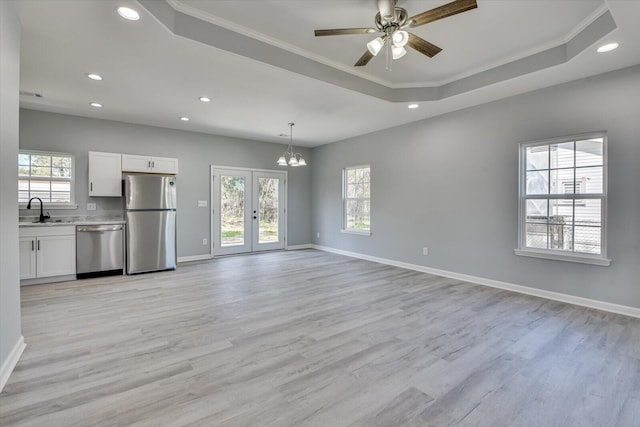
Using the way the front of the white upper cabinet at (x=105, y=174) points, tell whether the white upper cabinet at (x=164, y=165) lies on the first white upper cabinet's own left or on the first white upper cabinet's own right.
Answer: on the first white upper cabinet's own left

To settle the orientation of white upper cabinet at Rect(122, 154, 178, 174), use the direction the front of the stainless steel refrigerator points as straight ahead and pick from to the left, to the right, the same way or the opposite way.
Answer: the same way

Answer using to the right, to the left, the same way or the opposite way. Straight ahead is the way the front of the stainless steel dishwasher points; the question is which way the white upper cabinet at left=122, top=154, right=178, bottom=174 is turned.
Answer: the same way

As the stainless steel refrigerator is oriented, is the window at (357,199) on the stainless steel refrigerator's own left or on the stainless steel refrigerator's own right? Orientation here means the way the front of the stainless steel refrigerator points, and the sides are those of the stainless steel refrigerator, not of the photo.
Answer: on the stainless steel refrigerator's own left

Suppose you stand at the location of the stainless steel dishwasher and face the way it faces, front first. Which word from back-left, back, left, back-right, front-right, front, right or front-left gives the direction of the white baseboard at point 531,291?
front-left

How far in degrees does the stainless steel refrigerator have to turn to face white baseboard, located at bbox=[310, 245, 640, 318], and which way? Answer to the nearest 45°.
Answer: approximately 45° to its left

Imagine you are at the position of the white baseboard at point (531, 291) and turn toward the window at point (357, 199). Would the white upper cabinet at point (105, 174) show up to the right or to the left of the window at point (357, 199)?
left

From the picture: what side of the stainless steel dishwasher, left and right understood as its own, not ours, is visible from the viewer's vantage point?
front

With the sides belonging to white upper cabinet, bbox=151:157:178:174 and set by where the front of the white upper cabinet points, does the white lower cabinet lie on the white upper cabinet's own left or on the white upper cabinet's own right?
on the white upper cabinet's own right

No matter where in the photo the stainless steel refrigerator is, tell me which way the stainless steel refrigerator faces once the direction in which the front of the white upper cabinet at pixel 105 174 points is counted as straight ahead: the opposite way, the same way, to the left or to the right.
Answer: the same way

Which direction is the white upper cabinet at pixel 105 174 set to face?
toward the camera

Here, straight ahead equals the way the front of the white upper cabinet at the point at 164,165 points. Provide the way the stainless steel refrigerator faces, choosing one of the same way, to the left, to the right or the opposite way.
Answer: the same way

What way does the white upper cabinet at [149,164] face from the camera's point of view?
toward the camera

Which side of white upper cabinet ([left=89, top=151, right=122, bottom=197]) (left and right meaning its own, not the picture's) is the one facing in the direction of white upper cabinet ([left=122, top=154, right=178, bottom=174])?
left

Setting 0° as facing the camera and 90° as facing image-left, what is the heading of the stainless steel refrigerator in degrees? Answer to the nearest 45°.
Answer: approximately 0°

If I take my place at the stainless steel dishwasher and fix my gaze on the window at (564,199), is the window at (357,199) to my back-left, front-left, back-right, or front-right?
front-left

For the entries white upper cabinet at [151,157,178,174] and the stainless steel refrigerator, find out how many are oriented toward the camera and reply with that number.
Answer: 2

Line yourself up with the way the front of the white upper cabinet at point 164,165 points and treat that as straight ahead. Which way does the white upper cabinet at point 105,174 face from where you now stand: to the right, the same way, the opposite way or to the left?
the same way
